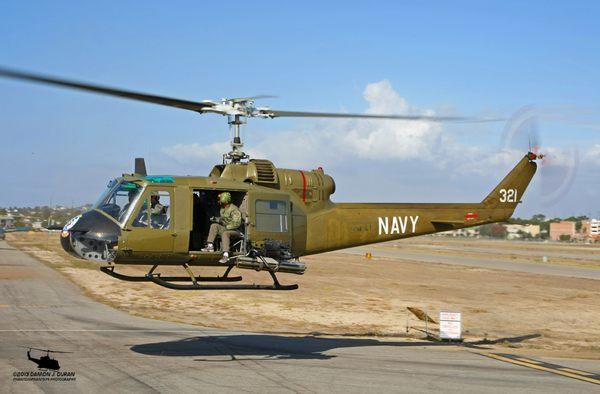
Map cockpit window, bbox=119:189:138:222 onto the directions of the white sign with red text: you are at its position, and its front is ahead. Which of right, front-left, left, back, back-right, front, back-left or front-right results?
front-right

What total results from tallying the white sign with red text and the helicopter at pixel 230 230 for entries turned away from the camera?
0

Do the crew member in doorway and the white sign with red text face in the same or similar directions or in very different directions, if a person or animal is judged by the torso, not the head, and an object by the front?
same or similar directions

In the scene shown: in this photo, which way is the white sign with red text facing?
toward the camera

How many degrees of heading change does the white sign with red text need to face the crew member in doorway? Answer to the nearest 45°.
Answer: approximately 45° to its right

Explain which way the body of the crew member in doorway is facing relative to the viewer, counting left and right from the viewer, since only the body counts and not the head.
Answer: facing the viewer and to the left of the viewer

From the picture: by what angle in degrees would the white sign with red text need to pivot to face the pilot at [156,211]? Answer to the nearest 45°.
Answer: approximately 45° to its right

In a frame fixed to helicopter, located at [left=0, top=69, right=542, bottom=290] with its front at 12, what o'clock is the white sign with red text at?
The white sign with red text is roughly at 6 o'clock from the helicopter.

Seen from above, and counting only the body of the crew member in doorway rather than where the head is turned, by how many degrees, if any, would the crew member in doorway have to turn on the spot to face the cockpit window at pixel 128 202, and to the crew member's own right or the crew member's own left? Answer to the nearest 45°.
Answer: approximately 45° to the crew member's own right

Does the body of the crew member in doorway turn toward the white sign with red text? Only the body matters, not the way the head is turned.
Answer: no

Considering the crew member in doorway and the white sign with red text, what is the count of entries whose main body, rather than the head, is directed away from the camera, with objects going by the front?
0
